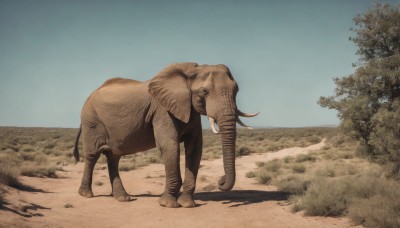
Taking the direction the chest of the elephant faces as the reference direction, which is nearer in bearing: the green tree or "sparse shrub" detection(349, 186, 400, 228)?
the sparse shrub

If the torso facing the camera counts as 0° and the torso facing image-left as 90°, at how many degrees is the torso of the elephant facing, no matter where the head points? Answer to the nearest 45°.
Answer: approximately 315°

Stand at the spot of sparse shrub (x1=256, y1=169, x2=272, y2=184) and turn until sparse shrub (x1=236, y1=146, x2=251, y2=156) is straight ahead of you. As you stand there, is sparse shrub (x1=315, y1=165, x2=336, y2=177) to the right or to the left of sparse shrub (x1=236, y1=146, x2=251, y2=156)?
right

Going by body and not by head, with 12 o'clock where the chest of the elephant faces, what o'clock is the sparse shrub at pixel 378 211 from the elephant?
The sparse shrub is roughly at 12 o'clock from the elephant.

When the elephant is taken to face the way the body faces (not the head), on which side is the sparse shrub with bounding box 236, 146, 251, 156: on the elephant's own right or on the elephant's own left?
on the elephant's own left

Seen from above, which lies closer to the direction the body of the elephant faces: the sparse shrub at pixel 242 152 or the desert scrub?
the desert scrub

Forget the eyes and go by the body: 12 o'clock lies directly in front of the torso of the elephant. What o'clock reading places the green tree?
The green tree is roughly at 10 o'clock from the elephant.
